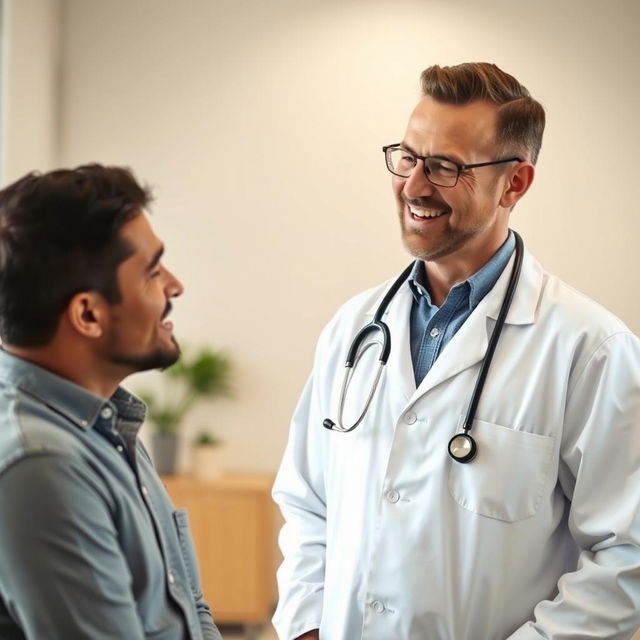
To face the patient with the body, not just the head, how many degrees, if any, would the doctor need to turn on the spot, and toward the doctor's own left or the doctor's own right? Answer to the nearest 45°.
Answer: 0° — they already face them

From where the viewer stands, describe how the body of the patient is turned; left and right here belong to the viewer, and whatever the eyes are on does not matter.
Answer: facing to the right of the viewer

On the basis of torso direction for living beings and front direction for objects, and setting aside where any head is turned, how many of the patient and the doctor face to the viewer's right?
1

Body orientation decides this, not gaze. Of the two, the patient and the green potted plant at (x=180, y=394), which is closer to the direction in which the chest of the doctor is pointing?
the patient

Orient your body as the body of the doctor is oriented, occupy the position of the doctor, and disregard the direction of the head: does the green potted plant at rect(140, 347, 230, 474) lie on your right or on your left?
on your right

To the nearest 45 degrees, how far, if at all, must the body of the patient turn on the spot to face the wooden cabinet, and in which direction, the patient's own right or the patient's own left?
approximately 90° to the patient's own left

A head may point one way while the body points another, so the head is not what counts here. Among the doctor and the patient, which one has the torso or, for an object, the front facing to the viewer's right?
the patient

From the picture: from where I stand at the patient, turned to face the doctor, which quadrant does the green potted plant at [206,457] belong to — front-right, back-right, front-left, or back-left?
front-left

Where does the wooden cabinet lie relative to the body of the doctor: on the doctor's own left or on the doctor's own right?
on the doctor's own right

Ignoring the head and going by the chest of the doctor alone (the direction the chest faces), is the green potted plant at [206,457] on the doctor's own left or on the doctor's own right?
on the doctor's own right

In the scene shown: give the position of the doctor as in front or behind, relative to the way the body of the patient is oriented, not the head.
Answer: in front

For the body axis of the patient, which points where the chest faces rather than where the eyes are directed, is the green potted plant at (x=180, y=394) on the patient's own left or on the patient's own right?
on the patient's own left
